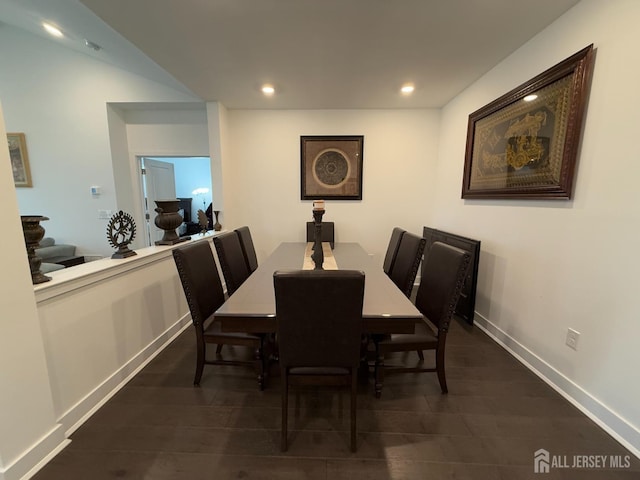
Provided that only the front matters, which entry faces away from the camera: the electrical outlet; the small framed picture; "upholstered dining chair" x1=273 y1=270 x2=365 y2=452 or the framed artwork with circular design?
the upholstered dining chair

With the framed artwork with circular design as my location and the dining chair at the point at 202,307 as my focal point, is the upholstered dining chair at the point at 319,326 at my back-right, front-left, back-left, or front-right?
front-left

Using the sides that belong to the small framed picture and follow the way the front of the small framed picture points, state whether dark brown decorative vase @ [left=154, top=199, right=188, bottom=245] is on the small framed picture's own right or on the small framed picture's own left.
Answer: on the small framed picture's own left

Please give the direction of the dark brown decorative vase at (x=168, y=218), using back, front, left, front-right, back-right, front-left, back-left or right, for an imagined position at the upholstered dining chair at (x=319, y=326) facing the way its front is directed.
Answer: front-left

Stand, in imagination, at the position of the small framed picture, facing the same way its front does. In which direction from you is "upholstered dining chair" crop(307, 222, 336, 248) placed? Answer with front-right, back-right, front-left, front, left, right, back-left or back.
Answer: left

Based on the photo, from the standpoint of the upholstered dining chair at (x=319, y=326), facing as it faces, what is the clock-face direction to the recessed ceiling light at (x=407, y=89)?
The recessed ceiling light is roughly at 1 o'clock from the upholstered dining chair.

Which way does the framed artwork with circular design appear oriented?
toward the camera

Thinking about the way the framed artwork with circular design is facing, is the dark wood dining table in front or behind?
in front

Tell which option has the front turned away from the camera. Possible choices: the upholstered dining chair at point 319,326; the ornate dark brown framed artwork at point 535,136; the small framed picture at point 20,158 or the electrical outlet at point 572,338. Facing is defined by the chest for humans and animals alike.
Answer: the upholstered dining chair

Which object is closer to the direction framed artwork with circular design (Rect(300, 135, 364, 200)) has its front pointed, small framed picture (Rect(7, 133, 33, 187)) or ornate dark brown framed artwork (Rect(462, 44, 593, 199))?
the ornate dark brown framed artwork

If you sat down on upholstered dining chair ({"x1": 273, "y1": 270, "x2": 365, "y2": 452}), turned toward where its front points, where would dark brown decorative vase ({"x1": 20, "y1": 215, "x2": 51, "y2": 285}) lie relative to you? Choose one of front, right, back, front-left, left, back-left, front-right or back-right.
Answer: left

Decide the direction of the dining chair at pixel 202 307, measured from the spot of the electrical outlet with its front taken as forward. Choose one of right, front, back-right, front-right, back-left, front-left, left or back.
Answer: front

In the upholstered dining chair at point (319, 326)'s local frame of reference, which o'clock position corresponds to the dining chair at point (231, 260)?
The dining chair is roughly at 11 o'clock from the upholstered dining chair.

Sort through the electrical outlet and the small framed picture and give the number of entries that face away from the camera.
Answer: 0

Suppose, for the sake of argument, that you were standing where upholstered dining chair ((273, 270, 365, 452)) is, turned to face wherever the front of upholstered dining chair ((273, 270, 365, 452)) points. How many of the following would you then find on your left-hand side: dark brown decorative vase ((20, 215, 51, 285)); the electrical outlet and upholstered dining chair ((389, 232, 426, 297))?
1

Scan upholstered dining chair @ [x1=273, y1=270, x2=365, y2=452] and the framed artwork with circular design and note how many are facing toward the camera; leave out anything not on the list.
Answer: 1

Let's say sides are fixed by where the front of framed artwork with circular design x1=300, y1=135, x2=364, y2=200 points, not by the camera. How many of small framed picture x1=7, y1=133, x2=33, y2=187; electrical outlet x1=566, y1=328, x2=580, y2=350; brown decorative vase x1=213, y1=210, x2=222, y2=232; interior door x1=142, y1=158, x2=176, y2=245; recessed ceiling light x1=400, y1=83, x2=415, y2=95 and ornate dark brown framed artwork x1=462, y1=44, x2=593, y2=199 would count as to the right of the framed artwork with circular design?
3

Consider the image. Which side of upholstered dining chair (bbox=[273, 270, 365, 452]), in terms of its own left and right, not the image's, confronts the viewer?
back

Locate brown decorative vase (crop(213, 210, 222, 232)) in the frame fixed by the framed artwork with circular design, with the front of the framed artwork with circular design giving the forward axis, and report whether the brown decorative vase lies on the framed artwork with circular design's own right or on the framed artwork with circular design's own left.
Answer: on the framed artwork with circular design's own right

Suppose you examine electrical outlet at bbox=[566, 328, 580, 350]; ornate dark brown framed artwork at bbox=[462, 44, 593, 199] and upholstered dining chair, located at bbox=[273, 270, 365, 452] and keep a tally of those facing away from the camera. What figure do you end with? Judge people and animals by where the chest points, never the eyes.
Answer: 1

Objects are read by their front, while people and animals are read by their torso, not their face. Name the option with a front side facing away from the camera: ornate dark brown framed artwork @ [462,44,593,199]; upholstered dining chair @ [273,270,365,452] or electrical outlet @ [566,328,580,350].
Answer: the upholstered dining chair

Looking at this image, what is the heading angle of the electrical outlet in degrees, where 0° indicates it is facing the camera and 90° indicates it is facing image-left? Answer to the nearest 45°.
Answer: approximately 45°
